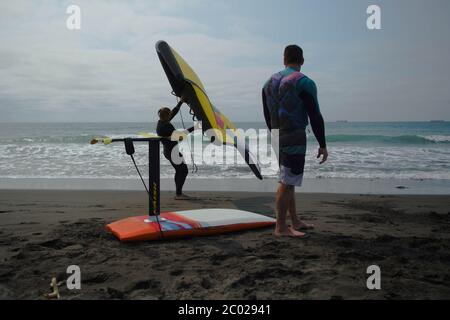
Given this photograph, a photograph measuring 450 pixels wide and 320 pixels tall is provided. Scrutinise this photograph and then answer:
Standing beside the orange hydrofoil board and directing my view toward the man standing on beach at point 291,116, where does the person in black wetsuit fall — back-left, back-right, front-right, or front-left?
back-left

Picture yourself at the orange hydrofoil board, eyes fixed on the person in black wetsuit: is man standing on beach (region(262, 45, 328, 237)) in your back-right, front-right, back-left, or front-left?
back-right

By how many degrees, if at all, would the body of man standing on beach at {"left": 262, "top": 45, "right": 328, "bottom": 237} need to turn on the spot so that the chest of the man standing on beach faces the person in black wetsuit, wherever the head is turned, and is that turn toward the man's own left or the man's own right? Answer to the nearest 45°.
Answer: approximately 90° to the man's own left

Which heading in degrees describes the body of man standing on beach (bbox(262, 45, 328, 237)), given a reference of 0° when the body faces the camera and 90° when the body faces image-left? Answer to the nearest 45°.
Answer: approximately 225°

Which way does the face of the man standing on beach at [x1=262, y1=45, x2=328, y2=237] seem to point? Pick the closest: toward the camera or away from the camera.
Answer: away from the camera

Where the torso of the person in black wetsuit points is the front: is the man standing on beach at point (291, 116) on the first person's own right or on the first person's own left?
on the first person's own right

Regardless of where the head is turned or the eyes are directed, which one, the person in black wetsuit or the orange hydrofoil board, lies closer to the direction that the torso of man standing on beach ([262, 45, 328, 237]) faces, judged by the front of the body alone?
the person in black wetsuit
